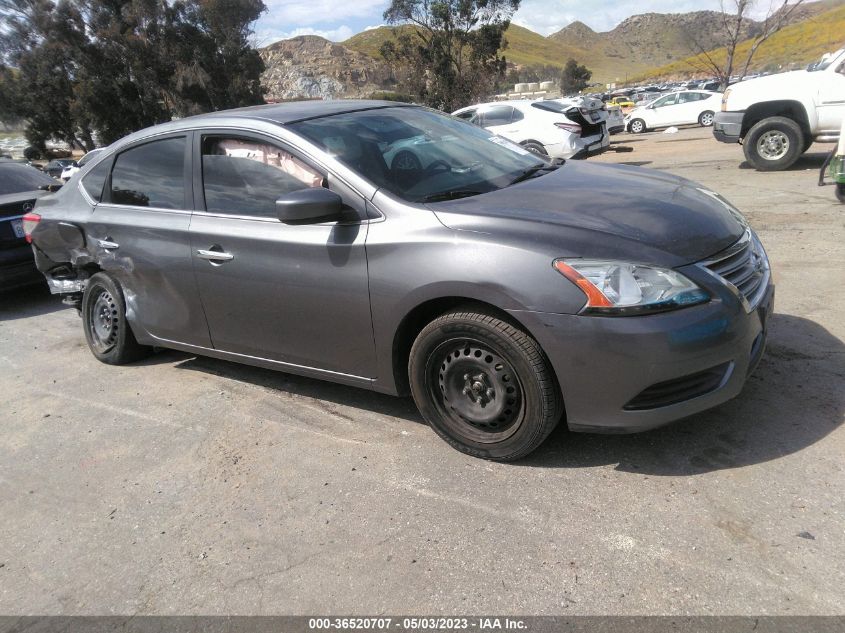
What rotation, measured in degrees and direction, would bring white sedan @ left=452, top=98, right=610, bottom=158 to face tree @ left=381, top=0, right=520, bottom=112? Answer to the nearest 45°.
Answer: approximately 45° to its right

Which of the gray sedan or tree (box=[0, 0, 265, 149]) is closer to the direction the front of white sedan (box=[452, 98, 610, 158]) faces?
the tree

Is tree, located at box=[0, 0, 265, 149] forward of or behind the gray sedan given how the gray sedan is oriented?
behind

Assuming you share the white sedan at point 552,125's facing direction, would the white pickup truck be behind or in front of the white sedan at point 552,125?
behind

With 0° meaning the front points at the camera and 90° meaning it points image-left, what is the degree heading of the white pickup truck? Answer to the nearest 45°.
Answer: approximately 90°

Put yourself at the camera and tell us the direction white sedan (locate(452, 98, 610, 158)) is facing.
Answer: facing away from the viewer and to the left of the viewer

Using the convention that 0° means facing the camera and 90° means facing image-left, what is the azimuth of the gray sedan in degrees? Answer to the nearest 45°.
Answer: approximately 315°

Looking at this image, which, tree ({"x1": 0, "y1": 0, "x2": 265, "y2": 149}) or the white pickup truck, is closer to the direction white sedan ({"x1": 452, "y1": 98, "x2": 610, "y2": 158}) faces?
the tree

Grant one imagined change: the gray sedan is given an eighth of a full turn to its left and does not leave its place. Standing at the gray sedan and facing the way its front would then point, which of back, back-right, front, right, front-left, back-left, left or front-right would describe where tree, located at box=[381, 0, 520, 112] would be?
left

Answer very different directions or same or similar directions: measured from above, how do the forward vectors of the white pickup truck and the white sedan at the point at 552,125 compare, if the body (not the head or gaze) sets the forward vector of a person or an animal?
same or similar directions

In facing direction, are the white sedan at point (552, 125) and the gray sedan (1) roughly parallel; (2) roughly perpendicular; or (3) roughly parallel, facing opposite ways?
roughly parallel, facing opposite ways

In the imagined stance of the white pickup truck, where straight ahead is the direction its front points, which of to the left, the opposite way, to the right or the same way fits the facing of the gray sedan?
the opposite way

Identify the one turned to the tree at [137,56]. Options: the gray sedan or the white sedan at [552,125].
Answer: the white sedan

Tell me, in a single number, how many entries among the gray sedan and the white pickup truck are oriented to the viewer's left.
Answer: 1

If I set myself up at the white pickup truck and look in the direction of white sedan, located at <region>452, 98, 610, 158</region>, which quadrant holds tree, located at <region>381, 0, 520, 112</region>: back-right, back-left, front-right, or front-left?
front-right
